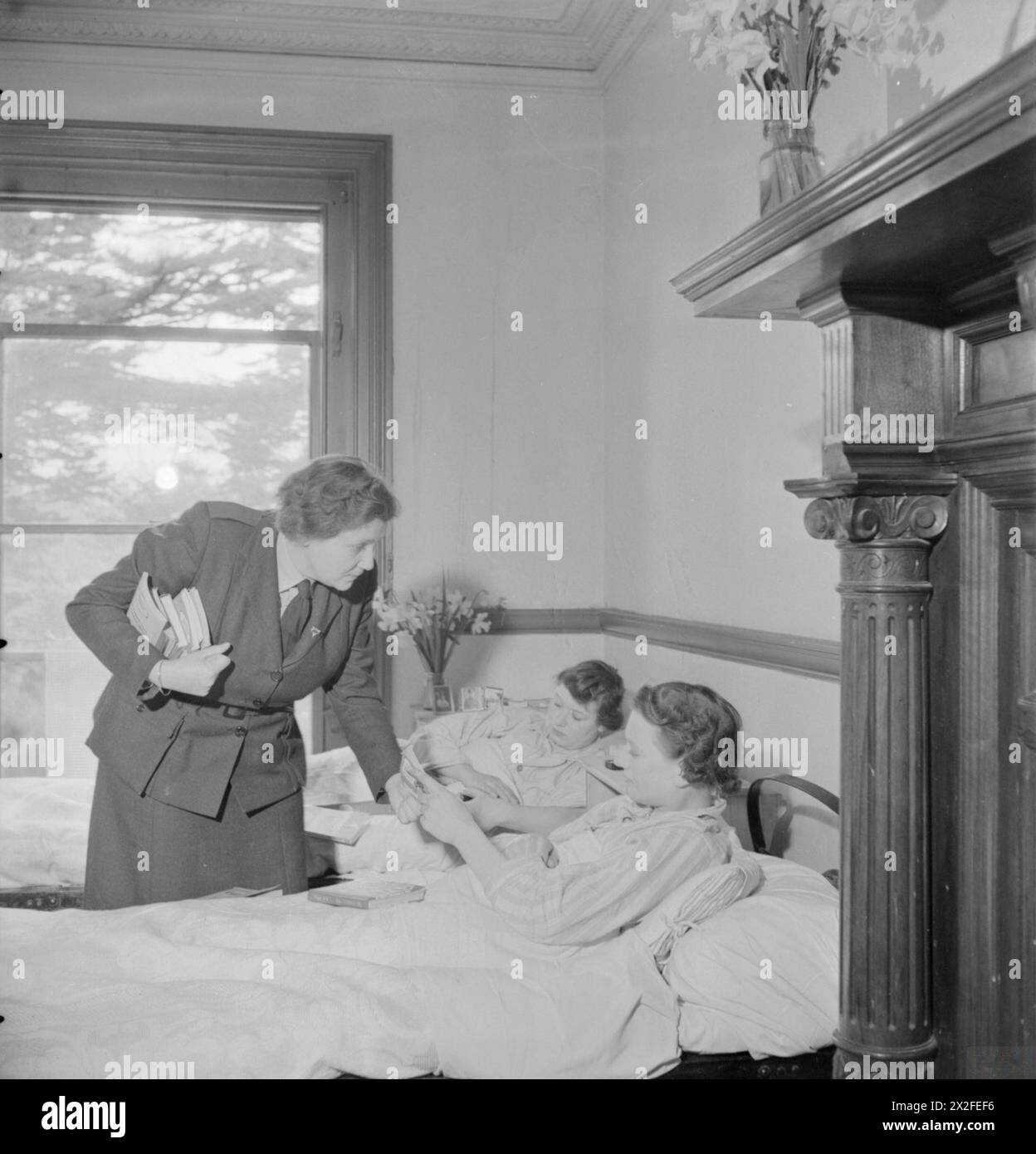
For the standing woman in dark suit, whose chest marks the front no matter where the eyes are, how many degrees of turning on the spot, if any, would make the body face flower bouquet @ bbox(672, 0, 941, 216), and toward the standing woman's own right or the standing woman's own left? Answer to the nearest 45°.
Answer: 0° — they already face it

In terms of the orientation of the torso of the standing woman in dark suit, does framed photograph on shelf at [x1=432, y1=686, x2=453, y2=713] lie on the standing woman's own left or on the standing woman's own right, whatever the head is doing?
on the standing woman's own left

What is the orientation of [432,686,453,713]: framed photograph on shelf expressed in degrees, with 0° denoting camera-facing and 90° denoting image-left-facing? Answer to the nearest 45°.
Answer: approximately 0°

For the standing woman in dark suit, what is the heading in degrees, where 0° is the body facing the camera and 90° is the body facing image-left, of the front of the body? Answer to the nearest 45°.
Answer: approximately 315°

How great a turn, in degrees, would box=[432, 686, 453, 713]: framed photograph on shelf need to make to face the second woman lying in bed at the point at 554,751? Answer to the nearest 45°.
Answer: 0° — it already faces them

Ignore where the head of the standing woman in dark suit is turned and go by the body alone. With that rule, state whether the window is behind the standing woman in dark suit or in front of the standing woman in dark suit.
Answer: behind

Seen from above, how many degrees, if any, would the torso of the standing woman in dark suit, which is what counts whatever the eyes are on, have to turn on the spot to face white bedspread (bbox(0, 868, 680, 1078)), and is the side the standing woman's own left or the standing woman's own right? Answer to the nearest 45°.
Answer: approximately 45° to the standing woman's own right

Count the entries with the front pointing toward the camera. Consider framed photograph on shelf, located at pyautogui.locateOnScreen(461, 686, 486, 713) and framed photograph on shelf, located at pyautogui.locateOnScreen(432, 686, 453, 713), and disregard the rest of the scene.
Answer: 2

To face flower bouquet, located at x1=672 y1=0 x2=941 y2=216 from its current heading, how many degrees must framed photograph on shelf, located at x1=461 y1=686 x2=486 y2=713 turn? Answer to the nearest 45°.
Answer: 0° — it already faces it
